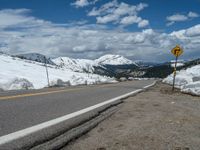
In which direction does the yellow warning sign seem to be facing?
toward the camera
